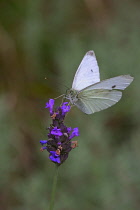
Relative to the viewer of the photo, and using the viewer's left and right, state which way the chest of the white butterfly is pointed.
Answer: facing to the left of the viewer
